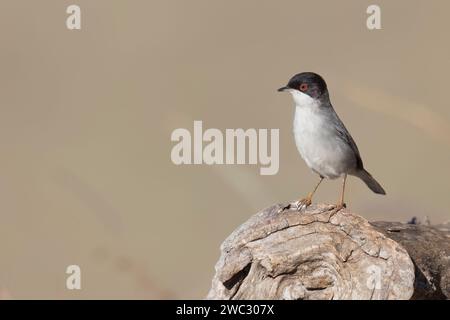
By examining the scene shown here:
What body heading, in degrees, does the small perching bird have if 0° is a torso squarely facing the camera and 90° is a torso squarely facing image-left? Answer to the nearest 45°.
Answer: approximately 45°
